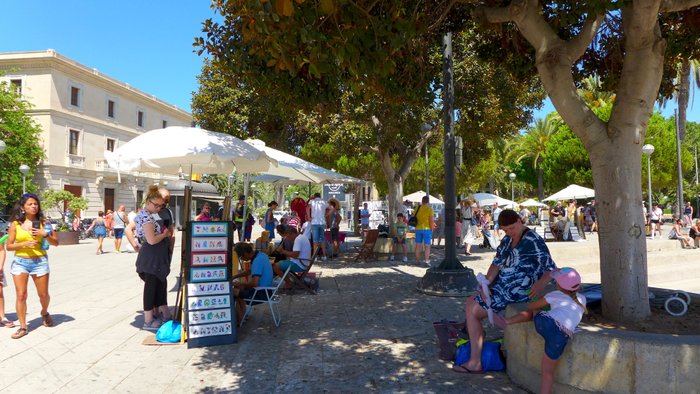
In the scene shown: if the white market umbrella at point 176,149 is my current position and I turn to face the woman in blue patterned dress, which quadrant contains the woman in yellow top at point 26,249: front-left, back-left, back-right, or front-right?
back-right

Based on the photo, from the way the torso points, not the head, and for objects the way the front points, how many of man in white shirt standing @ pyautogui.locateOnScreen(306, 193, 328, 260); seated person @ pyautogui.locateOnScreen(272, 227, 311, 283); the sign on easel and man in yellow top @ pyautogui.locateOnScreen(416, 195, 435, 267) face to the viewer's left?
1

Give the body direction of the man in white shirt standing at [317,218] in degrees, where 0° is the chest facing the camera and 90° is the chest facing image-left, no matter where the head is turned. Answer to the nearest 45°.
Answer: approximately 180°

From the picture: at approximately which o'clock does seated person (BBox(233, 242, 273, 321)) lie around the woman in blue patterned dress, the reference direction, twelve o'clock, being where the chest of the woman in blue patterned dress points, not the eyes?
The seated person is roughly at 2 o'clock from the woman in blue patterned dress.

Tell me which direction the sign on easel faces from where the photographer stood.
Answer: facing the viewer

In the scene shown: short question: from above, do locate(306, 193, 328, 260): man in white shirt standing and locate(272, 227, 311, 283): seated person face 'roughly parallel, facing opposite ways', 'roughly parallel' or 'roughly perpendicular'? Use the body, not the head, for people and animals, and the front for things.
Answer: roughly perpendicular

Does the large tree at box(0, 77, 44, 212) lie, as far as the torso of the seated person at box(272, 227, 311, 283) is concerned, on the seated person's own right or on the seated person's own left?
on the seated person's own right

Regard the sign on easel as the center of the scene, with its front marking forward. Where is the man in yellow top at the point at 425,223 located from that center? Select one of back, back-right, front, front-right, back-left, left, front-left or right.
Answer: back-left

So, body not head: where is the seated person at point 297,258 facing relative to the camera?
to the viewer's left
